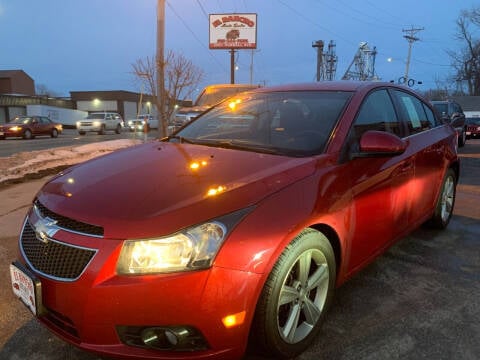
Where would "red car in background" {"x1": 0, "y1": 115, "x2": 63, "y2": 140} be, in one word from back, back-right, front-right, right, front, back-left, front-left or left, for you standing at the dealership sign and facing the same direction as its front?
front-right

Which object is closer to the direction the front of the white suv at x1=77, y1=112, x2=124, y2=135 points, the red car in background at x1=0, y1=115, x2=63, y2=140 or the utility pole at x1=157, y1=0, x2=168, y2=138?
the red car in background

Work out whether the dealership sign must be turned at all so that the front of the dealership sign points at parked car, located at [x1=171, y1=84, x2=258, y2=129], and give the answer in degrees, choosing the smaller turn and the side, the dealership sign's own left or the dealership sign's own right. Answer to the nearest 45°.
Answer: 0° — it already faces it

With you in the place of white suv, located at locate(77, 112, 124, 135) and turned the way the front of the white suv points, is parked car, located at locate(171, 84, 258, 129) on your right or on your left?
on your left

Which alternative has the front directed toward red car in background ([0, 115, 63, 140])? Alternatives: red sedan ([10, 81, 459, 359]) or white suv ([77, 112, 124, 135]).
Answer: the white suv

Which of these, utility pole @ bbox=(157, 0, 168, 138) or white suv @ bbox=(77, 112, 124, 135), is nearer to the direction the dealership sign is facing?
the utility pole
